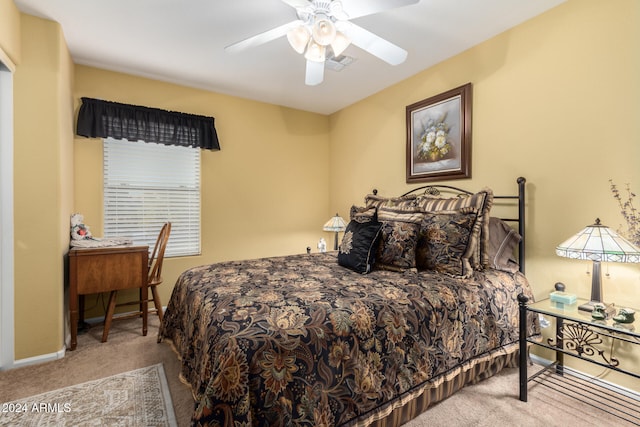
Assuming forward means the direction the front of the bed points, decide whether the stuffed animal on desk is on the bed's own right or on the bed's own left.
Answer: on the bed's own right

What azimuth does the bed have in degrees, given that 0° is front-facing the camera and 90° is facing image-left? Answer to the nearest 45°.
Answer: approximately 45°

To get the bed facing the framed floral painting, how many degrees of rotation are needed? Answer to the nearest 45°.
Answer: approximately 180°

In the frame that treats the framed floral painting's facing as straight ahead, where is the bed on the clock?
The bed is roughly at 11 o'clock from the framed floral painting.

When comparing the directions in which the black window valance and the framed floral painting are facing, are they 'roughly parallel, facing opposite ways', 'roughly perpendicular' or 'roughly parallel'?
roughly perpendicular

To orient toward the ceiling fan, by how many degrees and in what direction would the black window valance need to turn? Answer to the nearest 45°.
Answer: approximately 45° to its left

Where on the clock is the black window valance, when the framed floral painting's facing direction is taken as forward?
The black window valance is roughly at 1 o'clock from the framed floral painting.

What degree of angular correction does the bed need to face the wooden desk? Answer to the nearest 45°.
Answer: approximately 45° to its right

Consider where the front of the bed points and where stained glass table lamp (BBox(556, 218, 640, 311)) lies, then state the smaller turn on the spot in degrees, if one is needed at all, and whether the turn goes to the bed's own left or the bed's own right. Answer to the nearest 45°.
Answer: approximately 135° to the bed's own left
